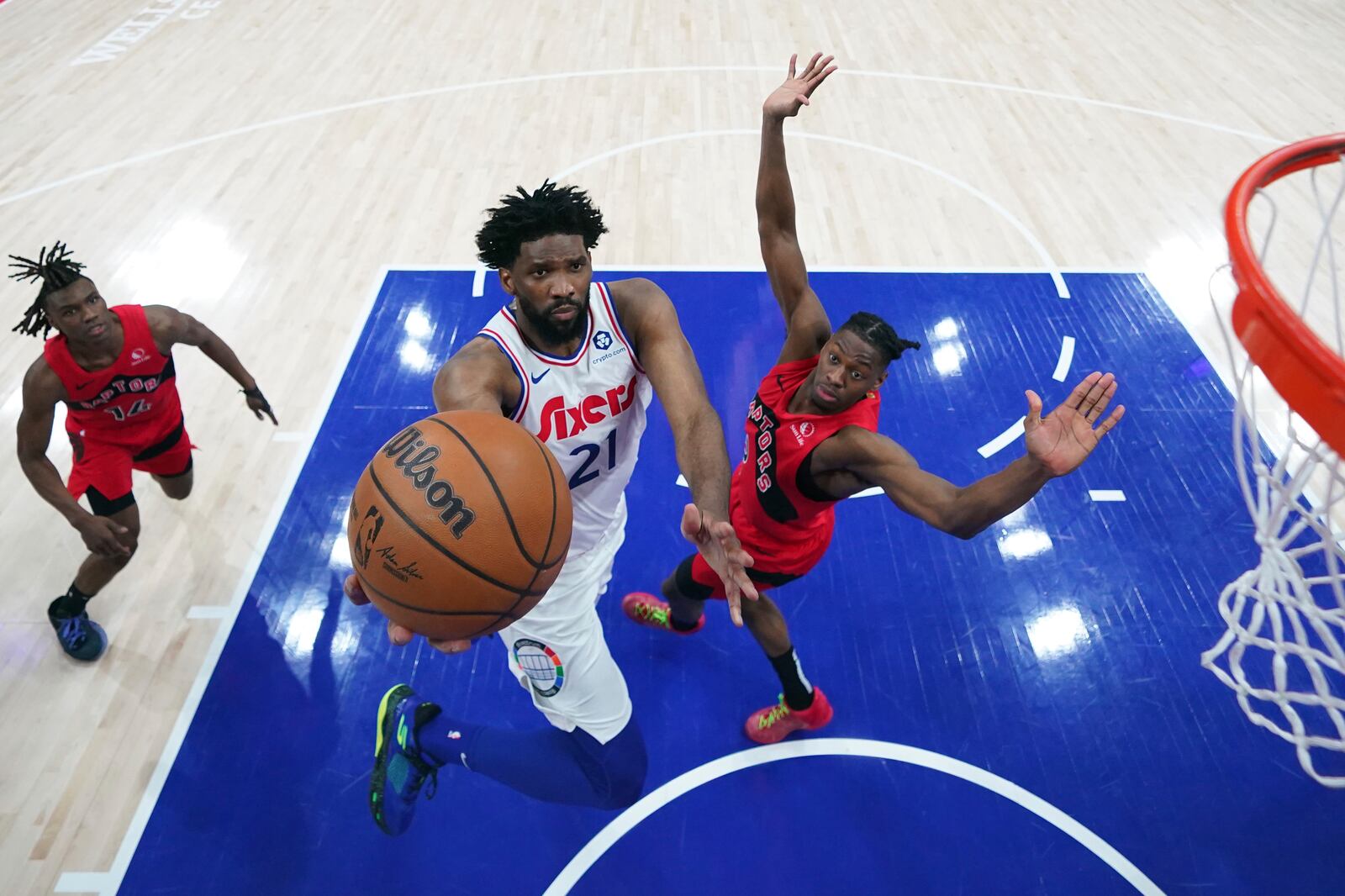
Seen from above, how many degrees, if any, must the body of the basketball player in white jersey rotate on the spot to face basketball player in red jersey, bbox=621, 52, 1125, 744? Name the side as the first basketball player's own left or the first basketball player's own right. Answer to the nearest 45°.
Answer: approximately 45° to the first basketball player's own left

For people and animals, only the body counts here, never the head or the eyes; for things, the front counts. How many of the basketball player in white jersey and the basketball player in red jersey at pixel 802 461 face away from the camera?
0

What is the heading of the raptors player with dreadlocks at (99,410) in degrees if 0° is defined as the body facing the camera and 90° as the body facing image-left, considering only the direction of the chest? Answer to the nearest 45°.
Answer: approximately 315°

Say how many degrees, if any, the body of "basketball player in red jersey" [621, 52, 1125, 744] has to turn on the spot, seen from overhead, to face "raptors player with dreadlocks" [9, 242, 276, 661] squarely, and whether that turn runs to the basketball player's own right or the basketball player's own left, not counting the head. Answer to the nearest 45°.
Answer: approximately 45° to the basketball player's own right

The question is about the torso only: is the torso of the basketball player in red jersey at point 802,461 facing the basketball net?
no

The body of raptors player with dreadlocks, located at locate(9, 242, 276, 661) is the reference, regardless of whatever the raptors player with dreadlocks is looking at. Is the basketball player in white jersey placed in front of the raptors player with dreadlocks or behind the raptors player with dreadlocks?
in front

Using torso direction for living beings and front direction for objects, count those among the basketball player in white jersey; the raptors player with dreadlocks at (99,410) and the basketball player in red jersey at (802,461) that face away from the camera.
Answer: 0

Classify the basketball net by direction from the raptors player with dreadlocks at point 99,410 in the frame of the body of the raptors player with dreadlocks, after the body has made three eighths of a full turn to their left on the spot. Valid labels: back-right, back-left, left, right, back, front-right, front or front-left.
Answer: back-right

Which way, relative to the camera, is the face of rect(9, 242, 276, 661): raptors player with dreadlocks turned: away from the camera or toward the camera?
toward the camera

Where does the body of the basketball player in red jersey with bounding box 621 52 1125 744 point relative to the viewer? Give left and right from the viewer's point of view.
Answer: facing the viewer and to the left of the viewer

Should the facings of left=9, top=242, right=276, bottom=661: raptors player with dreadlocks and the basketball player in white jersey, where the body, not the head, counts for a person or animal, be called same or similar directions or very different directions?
same or similar directions

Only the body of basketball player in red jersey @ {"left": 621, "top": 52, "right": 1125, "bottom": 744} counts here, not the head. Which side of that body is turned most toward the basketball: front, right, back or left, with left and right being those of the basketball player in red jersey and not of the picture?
front
